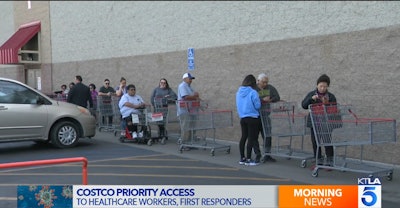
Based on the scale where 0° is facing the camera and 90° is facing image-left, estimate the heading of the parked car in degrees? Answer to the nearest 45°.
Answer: approximately 270°

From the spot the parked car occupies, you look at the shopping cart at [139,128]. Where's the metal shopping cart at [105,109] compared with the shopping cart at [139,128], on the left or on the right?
left

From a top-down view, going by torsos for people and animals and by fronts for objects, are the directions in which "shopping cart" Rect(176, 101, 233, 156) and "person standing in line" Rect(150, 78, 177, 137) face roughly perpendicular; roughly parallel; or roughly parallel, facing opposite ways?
roughly perpendicular

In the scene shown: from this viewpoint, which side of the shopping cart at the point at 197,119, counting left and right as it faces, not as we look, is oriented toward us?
right

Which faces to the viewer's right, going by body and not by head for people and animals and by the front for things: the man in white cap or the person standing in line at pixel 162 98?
the man in white cap

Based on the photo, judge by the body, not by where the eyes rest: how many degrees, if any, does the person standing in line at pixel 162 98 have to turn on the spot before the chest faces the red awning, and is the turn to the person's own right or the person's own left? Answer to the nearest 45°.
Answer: approximately 135° to the person's own right

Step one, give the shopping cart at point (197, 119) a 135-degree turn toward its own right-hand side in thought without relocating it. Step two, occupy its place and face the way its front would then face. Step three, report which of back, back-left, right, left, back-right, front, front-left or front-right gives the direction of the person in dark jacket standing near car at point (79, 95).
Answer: right

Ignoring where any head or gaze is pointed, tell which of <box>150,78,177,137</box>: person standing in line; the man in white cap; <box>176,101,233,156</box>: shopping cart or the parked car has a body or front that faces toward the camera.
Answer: the person standing in line

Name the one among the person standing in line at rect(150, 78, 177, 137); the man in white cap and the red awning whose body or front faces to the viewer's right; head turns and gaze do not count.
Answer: the man in white cap

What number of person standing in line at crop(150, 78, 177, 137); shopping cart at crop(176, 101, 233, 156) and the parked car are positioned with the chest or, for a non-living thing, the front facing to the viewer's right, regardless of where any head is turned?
2

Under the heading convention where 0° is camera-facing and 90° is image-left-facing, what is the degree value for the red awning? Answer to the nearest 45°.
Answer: approximately 45°

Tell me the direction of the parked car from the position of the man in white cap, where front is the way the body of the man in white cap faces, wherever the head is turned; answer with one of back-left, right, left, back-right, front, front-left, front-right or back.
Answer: back

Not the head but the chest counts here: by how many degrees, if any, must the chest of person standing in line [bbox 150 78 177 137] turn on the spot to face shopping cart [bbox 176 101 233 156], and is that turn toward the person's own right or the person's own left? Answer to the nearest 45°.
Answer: approximately 45° to the person's own left
